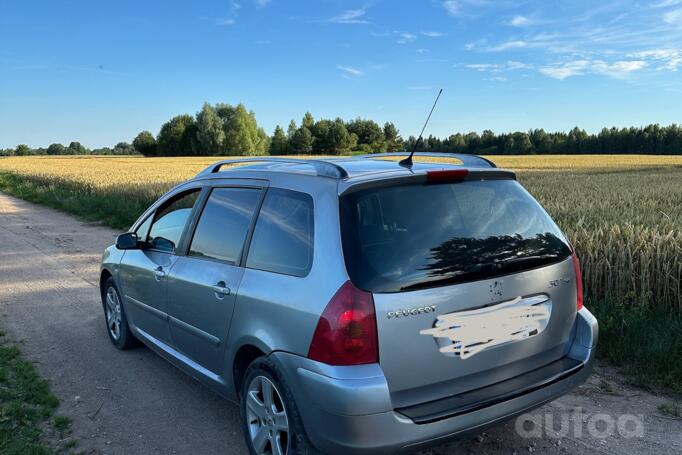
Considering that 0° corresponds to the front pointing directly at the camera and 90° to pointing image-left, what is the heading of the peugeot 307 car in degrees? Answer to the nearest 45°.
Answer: approximately 135°
